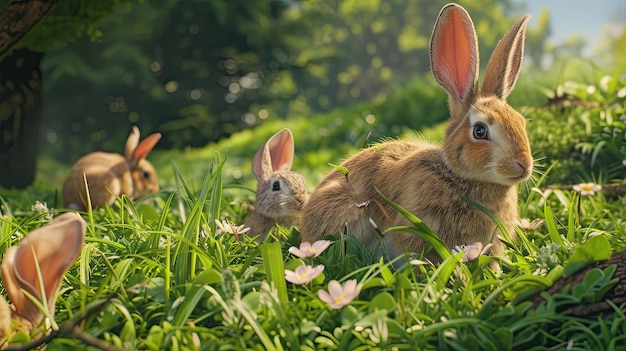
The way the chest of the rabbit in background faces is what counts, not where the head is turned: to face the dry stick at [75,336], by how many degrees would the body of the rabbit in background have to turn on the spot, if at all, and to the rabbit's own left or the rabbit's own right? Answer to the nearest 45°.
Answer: approximately 90° to the rabbit's own right

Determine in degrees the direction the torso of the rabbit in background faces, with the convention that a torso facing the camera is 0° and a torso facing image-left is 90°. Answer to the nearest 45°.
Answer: approximately 270°

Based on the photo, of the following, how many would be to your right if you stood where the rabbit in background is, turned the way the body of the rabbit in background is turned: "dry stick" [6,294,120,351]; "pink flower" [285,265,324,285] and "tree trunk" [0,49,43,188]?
2

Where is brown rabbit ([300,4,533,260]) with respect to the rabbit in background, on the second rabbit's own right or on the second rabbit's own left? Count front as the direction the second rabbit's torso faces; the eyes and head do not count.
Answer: on the second rabbit's own right

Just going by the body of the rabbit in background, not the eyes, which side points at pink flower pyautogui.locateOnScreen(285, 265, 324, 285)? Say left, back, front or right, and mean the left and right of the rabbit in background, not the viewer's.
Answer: right

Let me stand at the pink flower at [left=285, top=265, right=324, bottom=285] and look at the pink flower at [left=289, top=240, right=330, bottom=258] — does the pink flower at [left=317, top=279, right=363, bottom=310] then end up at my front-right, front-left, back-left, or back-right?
back-right

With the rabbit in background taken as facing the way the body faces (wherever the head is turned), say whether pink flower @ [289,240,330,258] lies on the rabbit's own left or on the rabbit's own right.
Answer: on the rabbit's own right

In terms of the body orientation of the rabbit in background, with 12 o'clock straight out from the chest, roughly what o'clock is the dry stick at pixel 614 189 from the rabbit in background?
The dry stick is roughly at 1 o'clock from the rabbit in background.

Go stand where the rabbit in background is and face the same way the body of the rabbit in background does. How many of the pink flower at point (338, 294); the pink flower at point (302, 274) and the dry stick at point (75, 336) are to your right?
3

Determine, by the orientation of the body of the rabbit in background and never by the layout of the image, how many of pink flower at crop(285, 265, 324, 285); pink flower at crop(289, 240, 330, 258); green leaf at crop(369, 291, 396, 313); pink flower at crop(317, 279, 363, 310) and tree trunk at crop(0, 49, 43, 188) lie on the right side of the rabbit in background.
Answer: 4

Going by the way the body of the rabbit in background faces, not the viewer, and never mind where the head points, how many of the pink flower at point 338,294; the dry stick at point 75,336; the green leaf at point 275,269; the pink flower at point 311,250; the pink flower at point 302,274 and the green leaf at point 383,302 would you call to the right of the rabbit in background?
6

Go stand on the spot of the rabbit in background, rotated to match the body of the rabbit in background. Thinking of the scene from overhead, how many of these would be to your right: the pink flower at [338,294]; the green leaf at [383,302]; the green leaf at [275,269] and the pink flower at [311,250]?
4

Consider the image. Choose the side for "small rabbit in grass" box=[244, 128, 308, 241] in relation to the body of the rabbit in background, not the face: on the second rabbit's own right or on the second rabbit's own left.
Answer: on the second rabbit's own right

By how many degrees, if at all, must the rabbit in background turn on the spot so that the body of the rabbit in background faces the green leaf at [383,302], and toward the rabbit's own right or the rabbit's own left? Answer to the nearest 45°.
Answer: approximately 90° to the rabbit's own right
